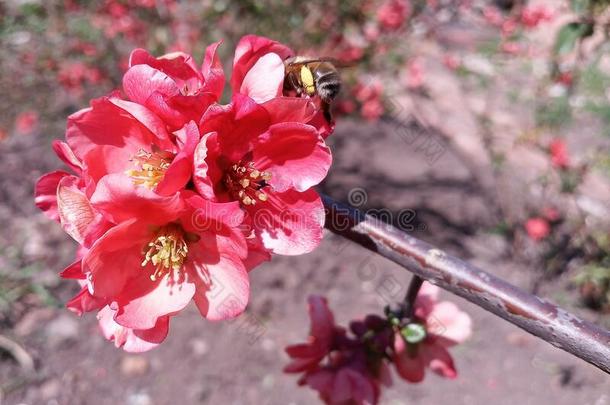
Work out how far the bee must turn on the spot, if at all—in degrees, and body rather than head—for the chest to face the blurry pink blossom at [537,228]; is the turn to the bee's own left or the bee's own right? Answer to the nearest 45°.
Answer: approximately 135° to the bee's own right

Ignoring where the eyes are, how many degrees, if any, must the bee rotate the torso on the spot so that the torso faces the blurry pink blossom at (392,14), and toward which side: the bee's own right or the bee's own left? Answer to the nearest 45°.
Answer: approximately 90° to the bee's own right

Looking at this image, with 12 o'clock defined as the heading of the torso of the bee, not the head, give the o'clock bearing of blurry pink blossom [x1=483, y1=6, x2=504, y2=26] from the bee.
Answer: The blurry pink blossom is roughly at 4 o'clock from the bee.

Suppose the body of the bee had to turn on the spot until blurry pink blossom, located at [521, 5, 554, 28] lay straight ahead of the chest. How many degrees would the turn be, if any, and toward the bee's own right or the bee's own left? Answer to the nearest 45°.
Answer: approximately 135° to the bee's own right

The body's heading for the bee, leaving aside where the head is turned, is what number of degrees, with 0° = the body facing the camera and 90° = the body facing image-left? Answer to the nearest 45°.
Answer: approximately 90°
